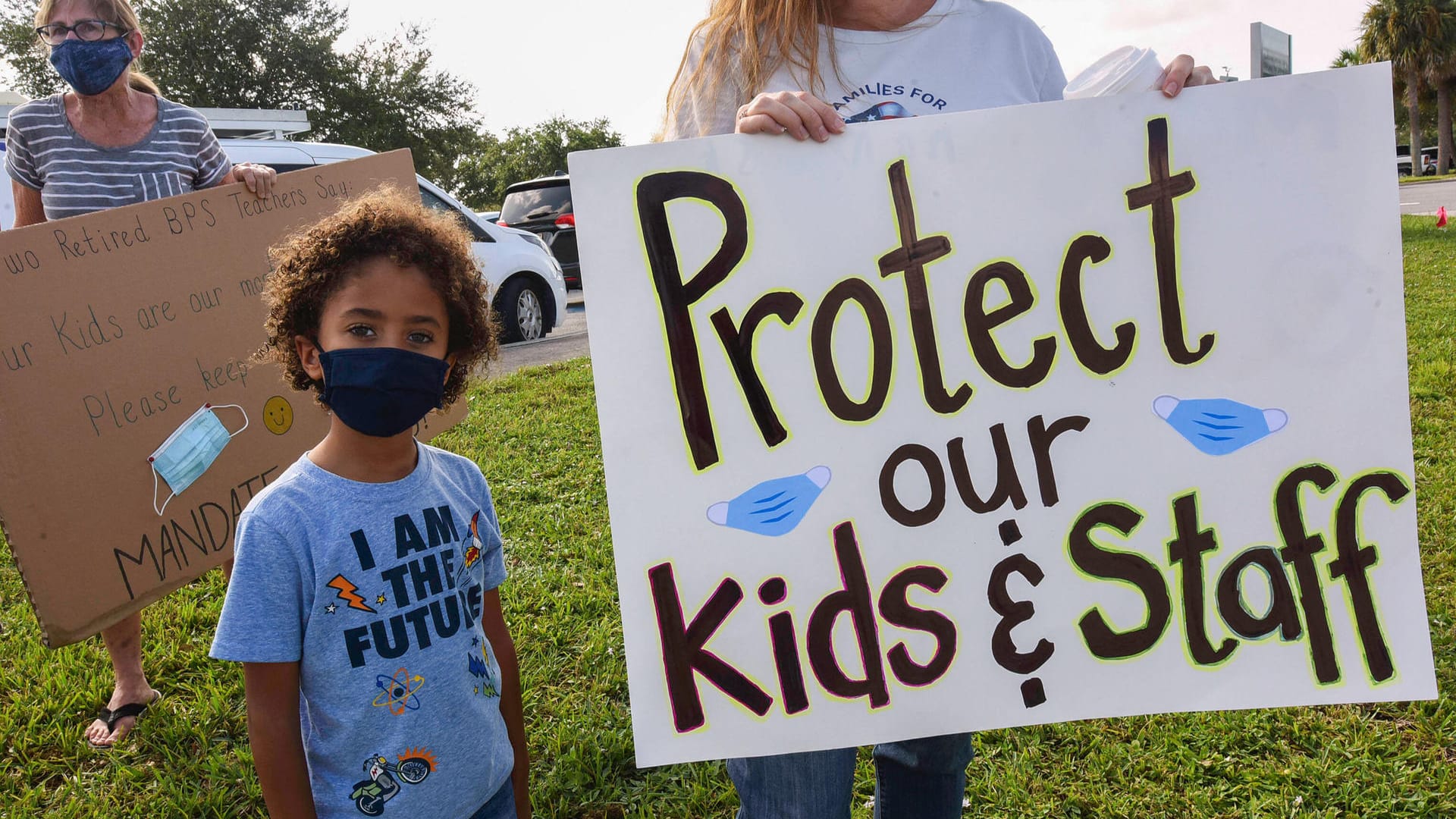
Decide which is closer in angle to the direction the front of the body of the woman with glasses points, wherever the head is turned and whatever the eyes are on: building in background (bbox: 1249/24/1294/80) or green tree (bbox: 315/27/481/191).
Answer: the building in background

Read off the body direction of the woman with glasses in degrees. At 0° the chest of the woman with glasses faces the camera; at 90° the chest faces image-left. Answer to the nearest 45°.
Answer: approximately 0°

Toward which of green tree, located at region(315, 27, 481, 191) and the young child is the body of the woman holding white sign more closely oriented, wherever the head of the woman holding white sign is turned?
the young child

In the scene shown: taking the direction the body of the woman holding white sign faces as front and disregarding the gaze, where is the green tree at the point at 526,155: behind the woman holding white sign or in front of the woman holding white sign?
behind

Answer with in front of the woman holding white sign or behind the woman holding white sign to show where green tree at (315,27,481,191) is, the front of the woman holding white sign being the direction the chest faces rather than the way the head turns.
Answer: behind

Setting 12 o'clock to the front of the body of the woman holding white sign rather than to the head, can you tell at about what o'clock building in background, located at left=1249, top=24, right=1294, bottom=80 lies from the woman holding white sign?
The building in background is roughly at 7 o'clock from the woman holding white sign.

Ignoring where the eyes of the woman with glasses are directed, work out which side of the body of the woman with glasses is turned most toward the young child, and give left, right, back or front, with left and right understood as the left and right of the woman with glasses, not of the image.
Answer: front

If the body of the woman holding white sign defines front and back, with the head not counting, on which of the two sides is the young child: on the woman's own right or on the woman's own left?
on the woman's own right

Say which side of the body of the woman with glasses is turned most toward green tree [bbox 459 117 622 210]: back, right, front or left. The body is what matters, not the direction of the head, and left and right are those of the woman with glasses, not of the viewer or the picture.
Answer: back

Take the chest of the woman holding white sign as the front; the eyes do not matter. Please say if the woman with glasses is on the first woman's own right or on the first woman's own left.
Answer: on the first woman's own right

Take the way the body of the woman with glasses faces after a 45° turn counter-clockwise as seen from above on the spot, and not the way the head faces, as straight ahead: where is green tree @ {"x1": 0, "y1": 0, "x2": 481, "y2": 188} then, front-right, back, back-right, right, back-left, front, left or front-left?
back-left

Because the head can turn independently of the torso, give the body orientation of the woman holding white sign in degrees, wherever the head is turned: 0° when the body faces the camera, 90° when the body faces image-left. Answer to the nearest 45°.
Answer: approximately 0°

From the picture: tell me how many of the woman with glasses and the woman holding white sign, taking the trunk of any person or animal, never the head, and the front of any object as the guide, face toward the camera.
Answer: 2
